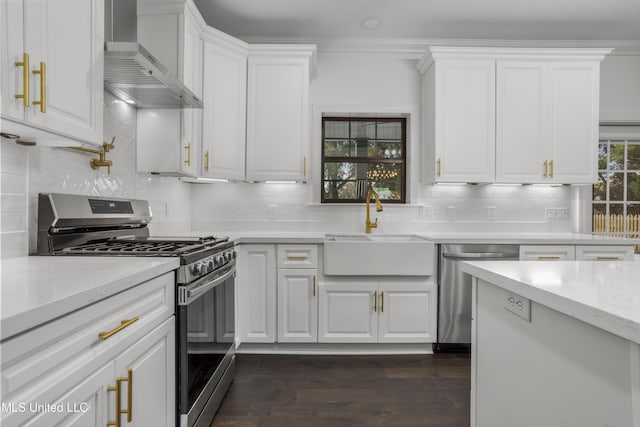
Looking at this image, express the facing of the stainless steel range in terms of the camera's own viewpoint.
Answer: facing the viewer and to the right of the viewer

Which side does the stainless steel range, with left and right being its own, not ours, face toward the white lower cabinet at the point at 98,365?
right

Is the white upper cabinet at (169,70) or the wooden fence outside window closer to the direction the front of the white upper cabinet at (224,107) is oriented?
the wooden fence outside window

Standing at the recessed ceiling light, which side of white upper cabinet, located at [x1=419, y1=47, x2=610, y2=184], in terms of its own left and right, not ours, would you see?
right

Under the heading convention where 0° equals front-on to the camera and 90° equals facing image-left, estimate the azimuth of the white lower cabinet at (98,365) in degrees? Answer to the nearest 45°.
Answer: approximately 315°

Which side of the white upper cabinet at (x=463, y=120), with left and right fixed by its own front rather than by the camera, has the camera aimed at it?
front

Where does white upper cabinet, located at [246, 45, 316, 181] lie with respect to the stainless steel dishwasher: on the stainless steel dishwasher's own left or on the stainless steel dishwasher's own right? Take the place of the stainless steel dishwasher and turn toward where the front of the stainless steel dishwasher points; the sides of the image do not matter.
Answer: on the stainless steel dishwasher's own right

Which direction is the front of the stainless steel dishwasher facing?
toward the camera

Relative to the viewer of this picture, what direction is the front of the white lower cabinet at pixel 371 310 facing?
facing the viewer

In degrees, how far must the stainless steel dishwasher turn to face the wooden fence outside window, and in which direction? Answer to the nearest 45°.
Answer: approximately 135° to its left

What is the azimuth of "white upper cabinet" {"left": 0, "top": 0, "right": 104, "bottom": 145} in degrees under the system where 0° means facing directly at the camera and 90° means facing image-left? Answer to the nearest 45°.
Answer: approximately 315°

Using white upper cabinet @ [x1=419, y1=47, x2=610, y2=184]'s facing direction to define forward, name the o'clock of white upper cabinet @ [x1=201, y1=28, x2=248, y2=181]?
white upper cabinet @ [x1=201, y1=28, x2=248, y2=181] is roughly at 2 o'clock from white upper cabinet @ [x1=419, y1=47, x2=610, y2=184].
